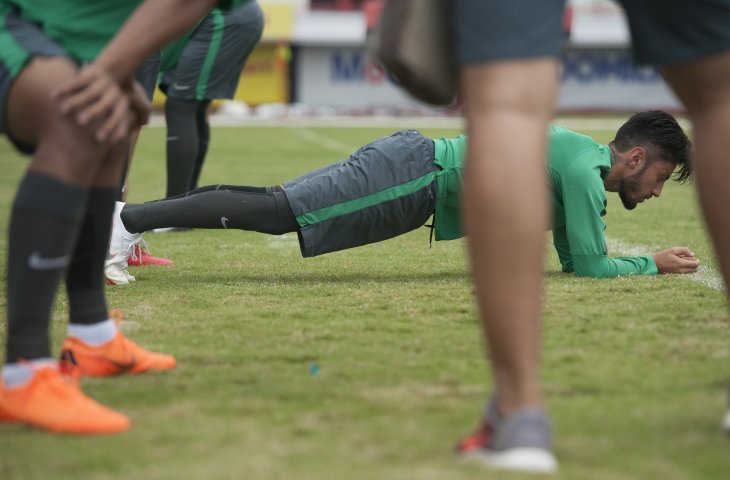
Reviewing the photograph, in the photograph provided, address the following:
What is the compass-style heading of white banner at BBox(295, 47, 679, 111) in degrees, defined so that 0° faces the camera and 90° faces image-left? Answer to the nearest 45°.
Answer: approximately 0°

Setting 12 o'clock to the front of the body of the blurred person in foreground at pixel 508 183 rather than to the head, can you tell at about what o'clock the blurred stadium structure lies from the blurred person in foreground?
The blurred stadium structure is roughly at 1 o'clock from the blurred person in foreground.

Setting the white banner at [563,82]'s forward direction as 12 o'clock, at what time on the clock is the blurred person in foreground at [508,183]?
The blurred person in foreground is roughly at 12 o'clock from the white banner.

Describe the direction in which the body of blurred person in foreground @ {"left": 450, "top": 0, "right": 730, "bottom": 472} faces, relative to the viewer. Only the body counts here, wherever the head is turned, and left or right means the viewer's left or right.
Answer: facing away from the viewer and to the left of the viewer

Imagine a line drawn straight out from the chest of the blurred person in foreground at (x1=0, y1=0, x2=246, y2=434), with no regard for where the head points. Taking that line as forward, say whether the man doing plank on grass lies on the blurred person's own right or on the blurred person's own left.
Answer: on the blurred person's own left

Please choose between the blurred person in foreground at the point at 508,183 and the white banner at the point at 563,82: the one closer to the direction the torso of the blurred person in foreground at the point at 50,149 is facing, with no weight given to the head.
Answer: the blurred person in foreground

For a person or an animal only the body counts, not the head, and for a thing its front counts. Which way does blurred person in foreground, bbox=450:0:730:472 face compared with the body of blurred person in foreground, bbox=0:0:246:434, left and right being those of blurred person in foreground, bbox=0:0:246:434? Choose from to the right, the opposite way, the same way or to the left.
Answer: to the left

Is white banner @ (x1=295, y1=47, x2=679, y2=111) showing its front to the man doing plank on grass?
yes

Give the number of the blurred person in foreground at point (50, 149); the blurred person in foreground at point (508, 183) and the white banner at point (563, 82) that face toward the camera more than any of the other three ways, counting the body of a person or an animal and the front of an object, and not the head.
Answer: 1

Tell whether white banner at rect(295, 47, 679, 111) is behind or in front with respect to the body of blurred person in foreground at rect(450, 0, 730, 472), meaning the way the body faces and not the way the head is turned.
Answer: in front

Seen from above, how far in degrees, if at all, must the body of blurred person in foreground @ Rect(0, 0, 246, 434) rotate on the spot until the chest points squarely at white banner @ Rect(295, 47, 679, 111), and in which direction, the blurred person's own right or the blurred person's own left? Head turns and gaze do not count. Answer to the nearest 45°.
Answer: approximately 45° to the blurred person's own left

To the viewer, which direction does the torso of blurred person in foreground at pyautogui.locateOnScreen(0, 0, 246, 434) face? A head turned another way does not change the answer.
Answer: to the viewer's right

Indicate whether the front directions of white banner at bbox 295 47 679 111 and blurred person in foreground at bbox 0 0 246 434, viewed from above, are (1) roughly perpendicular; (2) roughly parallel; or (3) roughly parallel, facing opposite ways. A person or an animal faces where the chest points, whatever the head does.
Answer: roughly perpendicular

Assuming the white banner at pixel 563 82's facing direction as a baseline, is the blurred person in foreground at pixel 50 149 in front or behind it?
in front
